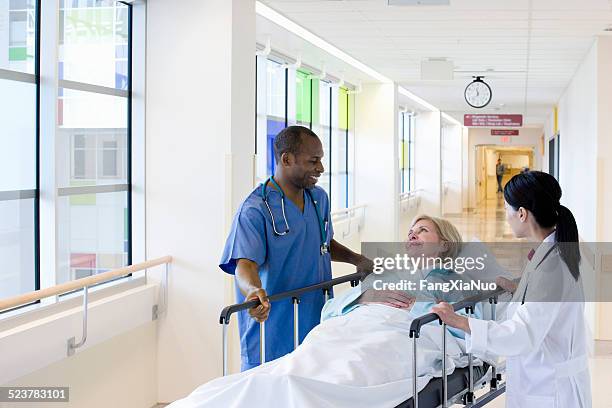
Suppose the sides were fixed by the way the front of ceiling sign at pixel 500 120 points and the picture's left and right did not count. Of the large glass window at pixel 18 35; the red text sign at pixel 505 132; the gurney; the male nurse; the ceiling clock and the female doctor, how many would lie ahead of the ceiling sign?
5

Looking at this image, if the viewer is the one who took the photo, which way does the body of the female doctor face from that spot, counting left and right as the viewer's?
facing to the left of the viewer

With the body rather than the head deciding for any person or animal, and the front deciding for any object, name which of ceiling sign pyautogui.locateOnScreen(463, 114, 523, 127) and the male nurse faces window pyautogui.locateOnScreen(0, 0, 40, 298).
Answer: the ceiling sign

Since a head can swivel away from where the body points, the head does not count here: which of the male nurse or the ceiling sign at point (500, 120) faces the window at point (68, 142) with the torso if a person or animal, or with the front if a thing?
the ceiling sign

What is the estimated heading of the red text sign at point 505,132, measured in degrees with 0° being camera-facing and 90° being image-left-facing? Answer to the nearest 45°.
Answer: approximately 0°

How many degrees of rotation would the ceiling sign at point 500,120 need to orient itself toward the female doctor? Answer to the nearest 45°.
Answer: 0° — it already faces them

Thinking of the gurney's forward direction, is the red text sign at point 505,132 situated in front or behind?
behind

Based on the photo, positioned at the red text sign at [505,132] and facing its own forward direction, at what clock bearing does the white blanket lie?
The white blanket is roughly at 12 o'clock from the red text sign.

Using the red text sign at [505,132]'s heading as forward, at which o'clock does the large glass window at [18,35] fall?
The large glass window is roughly at 12 o'clock from the red text sign.

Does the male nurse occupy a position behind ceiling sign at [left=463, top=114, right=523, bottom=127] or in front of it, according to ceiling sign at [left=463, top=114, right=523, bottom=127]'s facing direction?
in front
